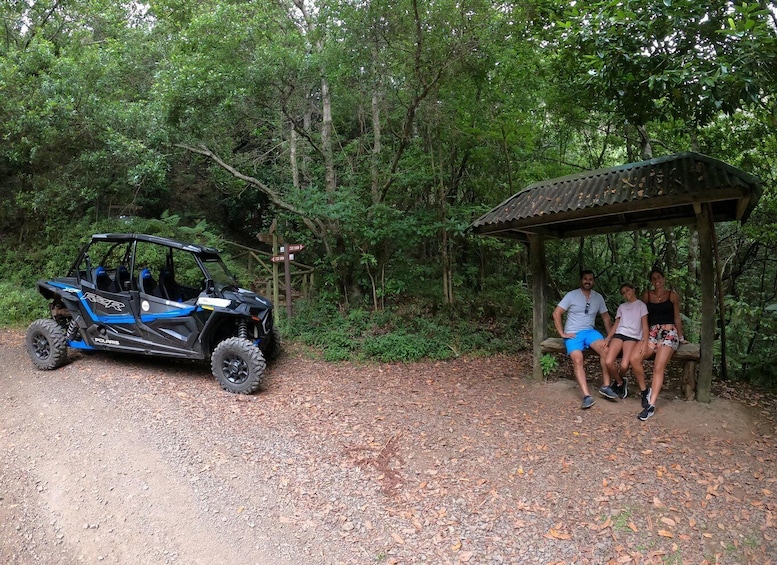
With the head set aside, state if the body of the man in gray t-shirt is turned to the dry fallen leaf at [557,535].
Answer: yes

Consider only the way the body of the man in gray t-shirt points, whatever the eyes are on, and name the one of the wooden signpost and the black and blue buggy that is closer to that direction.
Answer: the black and blue buggy

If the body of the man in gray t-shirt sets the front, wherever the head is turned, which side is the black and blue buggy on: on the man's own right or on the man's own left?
on the man's own right

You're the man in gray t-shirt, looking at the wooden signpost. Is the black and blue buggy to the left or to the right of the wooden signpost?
left

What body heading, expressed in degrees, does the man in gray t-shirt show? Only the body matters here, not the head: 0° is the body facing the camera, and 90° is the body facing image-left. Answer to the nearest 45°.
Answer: approximately 0°
